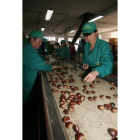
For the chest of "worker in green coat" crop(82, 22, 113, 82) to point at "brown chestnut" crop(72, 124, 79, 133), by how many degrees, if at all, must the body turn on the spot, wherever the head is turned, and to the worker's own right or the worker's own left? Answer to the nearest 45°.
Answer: approximately 45° to the worker's own left

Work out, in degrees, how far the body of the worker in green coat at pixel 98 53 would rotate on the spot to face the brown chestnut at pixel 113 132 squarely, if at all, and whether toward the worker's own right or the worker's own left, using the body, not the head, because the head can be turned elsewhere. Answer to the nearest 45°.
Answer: approximately 45° to the worker's own left

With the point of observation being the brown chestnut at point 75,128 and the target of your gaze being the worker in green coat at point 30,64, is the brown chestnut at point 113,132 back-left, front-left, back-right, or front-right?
back-right

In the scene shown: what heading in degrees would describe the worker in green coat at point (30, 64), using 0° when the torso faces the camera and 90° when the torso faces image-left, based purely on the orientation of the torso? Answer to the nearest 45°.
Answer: approximately 270°

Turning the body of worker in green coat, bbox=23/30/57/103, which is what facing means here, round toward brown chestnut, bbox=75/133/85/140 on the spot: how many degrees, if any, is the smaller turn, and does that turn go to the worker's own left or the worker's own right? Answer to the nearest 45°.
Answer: approximately 90° to the worker's own right

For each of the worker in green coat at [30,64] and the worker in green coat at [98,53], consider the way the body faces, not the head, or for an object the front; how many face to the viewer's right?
1

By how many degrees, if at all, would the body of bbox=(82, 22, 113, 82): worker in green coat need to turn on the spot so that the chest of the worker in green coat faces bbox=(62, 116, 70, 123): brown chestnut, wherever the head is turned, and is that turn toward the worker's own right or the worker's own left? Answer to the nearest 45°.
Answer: approximately 45° to the worker's own left

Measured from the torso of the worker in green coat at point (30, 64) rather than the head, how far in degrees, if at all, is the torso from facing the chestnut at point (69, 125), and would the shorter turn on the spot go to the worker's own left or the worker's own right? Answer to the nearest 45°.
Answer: approximately 90° to the worker's own right

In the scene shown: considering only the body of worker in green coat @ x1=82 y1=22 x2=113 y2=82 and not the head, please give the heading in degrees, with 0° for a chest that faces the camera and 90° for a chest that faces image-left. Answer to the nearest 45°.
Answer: approximately 45°

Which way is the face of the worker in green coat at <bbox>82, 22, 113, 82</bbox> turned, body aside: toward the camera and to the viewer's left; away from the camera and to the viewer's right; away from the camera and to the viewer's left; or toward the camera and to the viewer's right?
toward the camera and to the viewer's left

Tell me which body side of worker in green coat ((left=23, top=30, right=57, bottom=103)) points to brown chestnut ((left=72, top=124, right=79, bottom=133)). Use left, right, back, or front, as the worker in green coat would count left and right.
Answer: right
